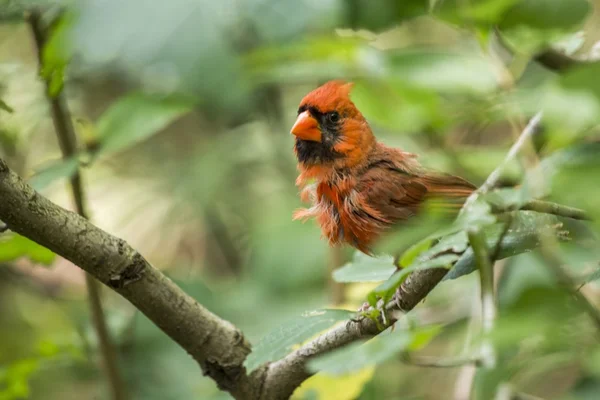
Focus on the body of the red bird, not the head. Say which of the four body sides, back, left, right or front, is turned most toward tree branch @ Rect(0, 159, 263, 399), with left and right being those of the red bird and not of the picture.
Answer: front

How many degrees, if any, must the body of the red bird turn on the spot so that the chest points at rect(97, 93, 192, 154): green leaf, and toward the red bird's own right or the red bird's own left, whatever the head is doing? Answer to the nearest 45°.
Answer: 0° — it already faces it

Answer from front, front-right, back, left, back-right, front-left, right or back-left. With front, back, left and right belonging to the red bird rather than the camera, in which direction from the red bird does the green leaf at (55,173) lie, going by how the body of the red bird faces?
front

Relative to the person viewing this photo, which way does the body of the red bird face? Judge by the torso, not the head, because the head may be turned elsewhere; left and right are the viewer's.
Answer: facing the viewer and to the left of the viewer
